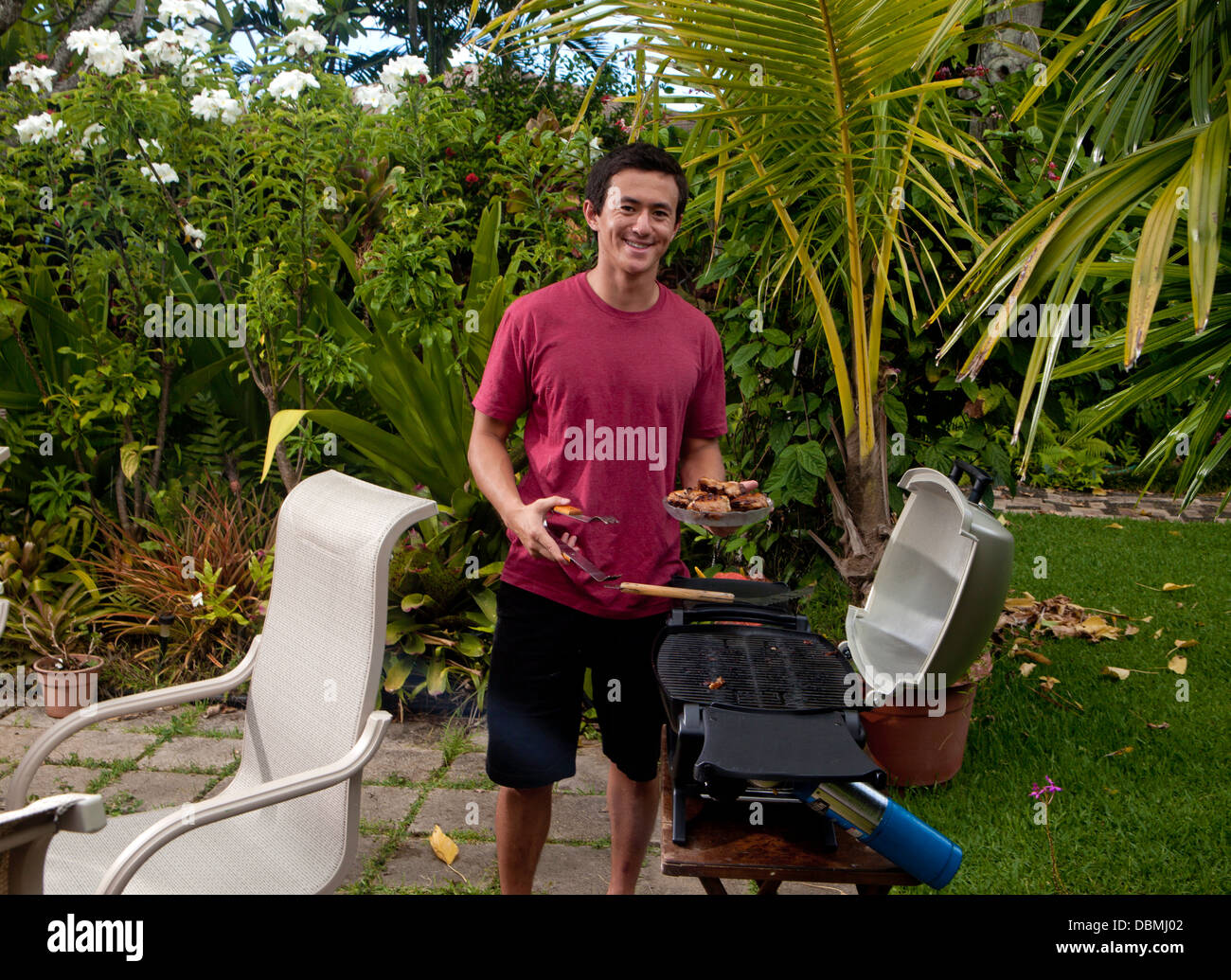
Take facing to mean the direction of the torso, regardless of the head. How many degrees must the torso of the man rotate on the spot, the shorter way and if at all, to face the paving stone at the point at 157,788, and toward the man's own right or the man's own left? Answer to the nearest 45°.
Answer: approximately 135° to the man's own right

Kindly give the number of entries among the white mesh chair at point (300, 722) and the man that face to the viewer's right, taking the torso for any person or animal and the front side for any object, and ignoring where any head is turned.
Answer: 0

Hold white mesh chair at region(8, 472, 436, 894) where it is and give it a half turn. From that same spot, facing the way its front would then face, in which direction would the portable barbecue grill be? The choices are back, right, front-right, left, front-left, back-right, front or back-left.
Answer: right

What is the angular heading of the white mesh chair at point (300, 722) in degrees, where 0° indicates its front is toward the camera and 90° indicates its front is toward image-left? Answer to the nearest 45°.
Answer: approximately 45°

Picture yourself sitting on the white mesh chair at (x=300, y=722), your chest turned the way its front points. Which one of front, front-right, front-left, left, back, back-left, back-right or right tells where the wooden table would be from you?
left

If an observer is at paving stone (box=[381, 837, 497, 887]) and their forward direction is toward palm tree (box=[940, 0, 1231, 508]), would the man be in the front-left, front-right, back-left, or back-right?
front-right

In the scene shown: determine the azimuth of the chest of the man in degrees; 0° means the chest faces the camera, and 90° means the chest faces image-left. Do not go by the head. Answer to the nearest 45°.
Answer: approximately 0°

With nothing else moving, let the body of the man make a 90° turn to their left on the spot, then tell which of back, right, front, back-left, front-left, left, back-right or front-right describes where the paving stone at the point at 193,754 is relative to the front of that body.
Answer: back-left

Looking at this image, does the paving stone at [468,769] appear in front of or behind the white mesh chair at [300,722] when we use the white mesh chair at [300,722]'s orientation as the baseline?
behind
